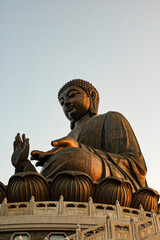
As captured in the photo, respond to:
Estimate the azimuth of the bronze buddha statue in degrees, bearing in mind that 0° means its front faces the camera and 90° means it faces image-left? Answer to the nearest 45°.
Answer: approximately 45°
